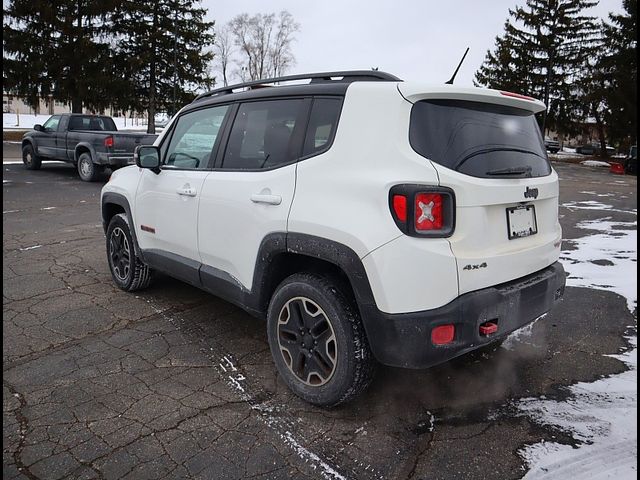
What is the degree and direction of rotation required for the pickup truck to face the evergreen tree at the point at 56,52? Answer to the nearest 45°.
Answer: approximately 45° to its right

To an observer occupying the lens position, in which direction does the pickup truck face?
facing away from the viewer and to the left of the viewer

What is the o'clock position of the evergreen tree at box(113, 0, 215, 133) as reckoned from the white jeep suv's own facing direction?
The evergreen tree is roughly at 1 o'clock from the white jeep suv.

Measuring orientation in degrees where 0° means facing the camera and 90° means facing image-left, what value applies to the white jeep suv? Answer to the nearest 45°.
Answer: approximately 135°

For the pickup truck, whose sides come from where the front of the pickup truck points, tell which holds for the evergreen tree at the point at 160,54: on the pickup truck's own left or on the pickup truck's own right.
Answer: on the pickup truck's own right

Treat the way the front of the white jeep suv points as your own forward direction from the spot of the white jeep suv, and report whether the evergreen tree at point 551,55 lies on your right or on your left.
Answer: on your right
